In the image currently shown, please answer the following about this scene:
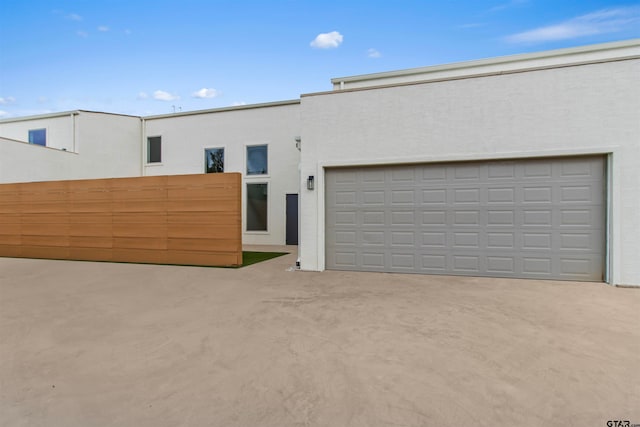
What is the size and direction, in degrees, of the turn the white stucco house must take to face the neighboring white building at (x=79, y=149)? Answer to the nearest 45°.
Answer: approximately 135° to its right

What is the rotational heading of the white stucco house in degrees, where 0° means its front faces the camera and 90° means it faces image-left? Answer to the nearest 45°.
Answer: approximately 0°

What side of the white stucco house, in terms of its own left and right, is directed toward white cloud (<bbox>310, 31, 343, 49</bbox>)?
back

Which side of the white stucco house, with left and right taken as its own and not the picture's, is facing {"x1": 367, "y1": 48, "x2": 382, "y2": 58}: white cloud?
back
